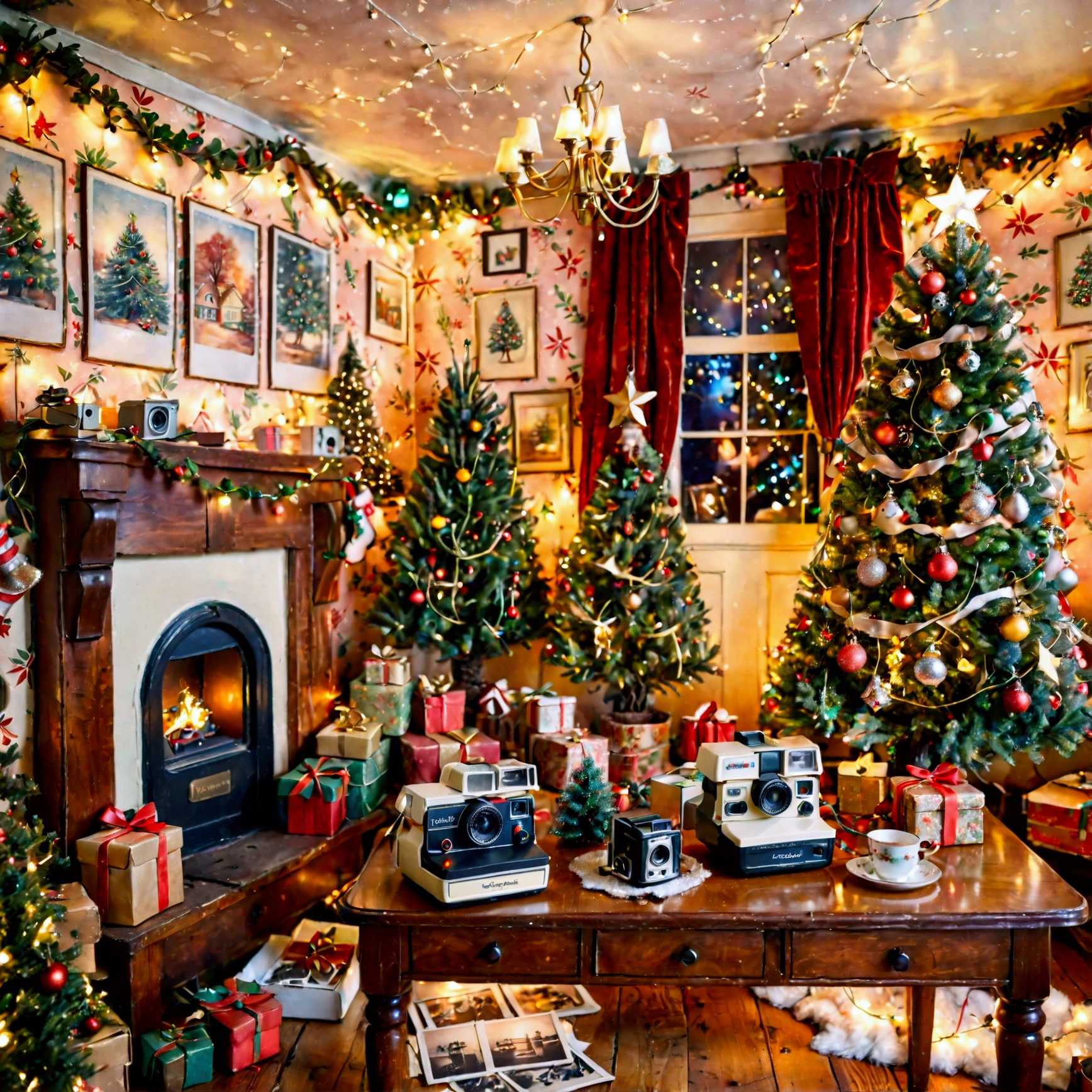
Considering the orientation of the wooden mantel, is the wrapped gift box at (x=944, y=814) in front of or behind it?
in front

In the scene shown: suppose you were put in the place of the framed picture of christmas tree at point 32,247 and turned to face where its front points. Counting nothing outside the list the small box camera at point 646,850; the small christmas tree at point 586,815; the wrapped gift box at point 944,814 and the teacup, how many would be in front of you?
4

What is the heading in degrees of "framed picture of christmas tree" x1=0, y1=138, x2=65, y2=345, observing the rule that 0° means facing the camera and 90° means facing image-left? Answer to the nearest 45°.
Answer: approximately 315°

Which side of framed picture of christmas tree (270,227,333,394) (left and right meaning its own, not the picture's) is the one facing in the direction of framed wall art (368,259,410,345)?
left

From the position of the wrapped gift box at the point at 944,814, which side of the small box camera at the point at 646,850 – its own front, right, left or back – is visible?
left

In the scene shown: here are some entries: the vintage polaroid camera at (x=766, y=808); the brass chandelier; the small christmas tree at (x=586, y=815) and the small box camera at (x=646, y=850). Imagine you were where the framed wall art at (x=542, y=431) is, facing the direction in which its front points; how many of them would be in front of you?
4

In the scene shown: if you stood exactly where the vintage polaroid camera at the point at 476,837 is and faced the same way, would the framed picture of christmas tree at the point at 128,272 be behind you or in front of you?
behind

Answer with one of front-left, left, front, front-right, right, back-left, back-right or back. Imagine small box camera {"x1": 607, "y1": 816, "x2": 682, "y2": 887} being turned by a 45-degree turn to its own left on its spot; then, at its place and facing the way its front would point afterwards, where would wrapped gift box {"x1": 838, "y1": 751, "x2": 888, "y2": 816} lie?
front-left

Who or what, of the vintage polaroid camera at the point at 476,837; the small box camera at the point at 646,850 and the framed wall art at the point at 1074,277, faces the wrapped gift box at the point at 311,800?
the framed wall art
